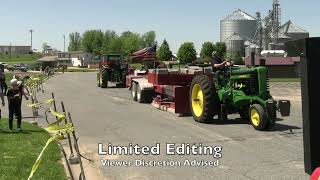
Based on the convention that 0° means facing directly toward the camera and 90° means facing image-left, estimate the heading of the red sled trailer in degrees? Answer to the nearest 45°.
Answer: approximately 315°

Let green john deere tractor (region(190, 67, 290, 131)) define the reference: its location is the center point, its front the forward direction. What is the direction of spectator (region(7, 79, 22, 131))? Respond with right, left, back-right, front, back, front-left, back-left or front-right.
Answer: back-right

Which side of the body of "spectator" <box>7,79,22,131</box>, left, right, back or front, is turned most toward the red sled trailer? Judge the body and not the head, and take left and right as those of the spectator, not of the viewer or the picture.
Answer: left

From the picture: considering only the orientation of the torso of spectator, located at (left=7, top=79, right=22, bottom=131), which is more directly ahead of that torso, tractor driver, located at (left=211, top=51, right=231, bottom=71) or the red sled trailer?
the tractor driver

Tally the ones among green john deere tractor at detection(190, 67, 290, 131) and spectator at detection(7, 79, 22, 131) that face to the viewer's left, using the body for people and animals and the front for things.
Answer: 0

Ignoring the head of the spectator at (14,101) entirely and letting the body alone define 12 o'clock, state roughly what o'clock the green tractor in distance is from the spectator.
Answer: The green tractor in distance is roughly at 8 o'clock from the spectator.

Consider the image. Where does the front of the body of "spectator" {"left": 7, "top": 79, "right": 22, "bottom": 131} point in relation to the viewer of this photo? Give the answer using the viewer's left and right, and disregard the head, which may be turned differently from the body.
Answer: facing the viewer and to the right of the viewer
